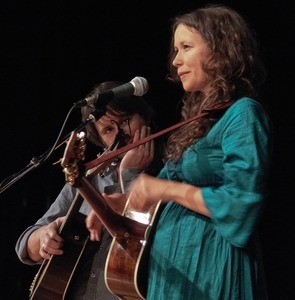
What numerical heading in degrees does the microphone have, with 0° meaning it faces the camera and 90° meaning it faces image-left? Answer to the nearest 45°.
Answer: approximately 270°

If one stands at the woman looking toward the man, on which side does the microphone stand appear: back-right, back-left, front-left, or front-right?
front-left

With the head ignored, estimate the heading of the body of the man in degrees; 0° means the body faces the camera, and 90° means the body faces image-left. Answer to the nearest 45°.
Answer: approximately 45°

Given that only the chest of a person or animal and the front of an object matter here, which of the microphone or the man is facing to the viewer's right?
the microphone

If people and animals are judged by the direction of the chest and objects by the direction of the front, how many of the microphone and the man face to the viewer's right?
1

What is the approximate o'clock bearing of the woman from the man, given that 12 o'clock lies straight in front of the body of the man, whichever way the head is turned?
The woman is roughly at 10 o'clock from the man.
